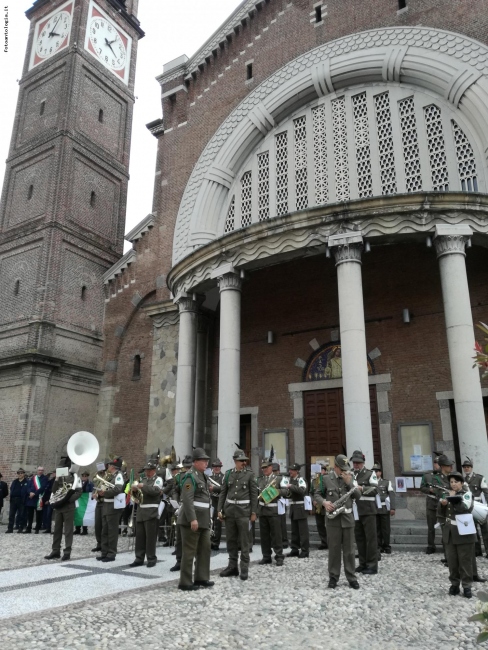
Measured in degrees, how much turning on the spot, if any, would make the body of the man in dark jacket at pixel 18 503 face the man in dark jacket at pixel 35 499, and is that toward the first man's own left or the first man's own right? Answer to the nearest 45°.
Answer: approximately 45° to the first man's own left

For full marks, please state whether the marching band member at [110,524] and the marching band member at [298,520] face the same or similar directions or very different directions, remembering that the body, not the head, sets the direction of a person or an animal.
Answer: same or similar directions

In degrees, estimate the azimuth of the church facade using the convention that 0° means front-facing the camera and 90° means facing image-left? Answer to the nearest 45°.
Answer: approximately 45°

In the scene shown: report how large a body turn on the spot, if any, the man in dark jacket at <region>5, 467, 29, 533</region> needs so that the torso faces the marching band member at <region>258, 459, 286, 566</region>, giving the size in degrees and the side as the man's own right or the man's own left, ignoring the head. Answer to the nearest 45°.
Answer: approximately 45° to the man's own left

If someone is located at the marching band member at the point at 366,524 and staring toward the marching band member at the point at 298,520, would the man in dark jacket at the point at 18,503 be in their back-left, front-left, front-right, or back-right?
front-left

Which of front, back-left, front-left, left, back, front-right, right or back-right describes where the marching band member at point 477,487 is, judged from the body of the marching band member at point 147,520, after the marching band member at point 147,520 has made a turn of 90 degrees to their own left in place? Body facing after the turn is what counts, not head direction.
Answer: front-left

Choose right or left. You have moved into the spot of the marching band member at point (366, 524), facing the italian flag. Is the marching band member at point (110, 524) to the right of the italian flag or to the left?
left

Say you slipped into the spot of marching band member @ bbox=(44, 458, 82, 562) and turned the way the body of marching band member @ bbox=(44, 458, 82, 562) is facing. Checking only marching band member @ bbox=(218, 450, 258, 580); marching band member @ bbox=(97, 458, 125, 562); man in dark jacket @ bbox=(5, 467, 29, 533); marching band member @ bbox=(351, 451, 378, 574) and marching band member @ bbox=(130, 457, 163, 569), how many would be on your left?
4

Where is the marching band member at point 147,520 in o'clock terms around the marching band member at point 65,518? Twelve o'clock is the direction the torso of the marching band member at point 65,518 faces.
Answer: the marching band member at point 147,520 is roughly at 9 o'clock from the marching band member at point 65,518.

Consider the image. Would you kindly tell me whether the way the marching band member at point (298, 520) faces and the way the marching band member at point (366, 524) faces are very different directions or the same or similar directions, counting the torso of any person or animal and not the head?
same or similar directions

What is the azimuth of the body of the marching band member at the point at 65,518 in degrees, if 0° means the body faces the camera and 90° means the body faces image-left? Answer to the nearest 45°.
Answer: approximately 45°
